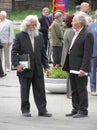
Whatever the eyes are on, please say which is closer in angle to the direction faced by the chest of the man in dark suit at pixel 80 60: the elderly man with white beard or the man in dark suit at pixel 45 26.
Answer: the elderly man with white beard

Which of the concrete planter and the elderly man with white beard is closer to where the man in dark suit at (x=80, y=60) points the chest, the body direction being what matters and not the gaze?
the elderly man with white beard

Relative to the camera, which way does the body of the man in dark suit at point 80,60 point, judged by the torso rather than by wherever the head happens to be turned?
to the viewer's left

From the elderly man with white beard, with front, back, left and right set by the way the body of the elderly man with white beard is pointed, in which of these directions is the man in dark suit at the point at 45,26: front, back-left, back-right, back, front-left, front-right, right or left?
back-left

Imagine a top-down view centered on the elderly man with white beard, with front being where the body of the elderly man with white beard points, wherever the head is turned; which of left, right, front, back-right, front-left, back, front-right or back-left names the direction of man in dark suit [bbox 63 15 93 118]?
front-left

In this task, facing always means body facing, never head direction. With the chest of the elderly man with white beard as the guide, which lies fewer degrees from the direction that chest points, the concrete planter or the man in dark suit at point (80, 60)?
the man in dark suit

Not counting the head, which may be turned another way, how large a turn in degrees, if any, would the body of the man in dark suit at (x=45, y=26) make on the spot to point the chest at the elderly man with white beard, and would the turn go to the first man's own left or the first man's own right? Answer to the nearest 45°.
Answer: approximately 45° to the first man's own right

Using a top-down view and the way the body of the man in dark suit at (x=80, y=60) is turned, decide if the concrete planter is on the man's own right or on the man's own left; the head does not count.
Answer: on the man's own right

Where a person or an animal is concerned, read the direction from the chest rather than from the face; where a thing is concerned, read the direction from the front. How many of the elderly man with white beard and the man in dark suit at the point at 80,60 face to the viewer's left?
1

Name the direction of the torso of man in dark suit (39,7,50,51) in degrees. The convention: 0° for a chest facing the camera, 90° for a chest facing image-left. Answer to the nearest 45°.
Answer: approximately 315°
